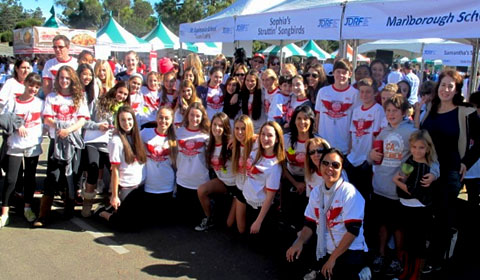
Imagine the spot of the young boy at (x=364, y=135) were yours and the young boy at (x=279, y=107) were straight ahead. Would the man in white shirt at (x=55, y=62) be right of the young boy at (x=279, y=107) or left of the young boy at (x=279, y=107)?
left

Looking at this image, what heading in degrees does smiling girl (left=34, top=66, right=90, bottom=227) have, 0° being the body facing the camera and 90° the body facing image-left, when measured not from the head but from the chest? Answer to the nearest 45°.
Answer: approximately 0°

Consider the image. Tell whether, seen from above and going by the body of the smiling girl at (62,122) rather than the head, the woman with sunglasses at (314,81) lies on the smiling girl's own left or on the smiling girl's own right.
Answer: on the smiling girl's own left

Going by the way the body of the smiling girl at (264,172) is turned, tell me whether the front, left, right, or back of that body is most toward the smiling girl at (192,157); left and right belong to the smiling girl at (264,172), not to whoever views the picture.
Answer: right

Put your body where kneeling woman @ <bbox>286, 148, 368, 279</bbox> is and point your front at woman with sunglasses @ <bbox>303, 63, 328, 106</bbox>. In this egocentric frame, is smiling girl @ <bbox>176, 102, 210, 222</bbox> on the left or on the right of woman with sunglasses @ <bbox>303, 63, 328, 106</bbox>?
left

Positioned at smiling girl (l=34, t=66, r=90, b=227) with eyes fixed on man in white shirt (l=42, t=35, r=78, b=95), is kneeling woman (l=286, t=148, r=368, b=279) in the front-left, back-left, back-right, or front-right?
back-right

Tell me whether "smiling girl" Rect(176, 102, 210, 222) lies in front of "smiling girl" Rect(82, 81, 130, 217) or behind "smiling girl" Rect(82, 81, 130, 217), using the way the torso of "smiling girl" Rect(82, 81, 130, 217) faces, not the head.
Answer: in front

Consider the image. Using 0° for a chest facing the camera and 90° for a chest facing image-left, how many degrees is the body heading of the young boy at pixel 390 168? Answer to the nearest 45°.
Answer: approximately 45°
